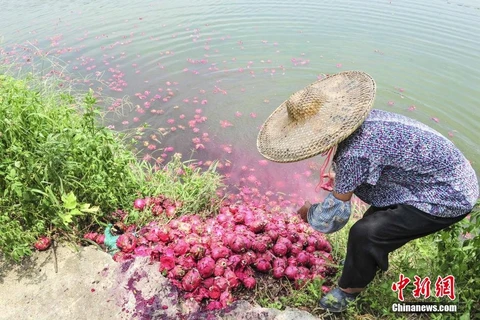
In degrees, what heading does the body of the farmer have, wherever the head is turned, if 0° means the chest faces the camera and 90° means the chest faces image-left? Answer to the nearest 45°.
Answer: approximately 90°
